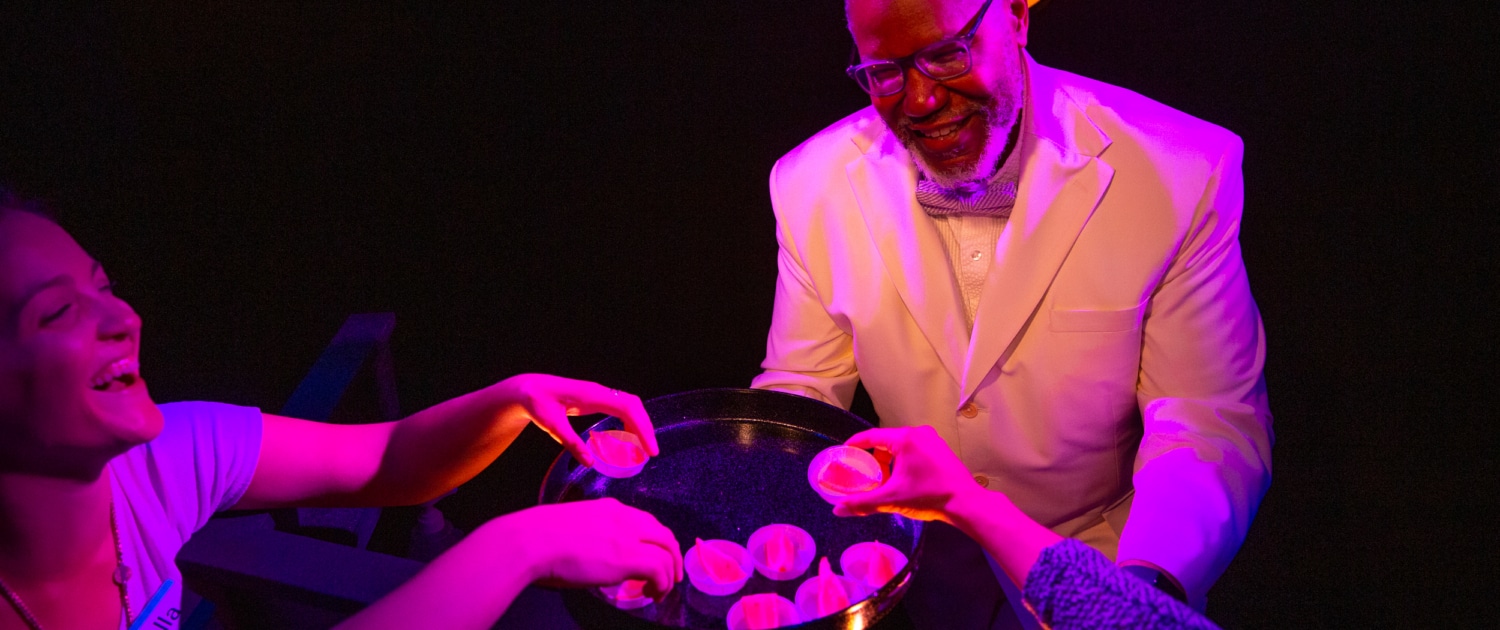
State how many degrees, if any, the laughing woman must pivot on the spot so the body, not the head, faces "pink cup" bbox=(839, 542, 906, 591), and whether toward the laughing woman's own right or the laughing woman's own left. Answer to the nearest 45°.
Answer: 0° — they already face it

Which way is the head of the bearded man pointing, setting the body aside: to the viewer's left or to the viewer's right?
to the viewer's left

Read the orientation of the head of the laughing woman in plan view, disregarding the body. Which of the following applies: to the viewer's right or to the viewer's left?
to the viewer's right

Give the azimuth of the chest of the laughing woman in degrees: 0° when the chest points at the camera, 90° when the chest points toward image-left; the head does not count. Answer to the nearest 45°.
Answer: approximately 315°

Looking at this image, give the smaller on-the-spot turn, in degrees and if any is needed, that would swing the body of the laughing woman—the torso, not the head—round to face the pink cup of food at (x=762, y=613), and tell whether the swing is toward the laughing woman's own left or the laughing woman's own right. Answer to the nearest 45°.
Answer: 0° — they already face it

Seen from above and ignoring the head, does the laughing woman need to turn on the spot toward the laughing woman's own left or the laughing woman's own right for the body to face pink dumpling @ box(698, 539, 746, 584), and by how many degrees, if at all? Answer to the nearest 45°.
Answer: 0° — they already face it
